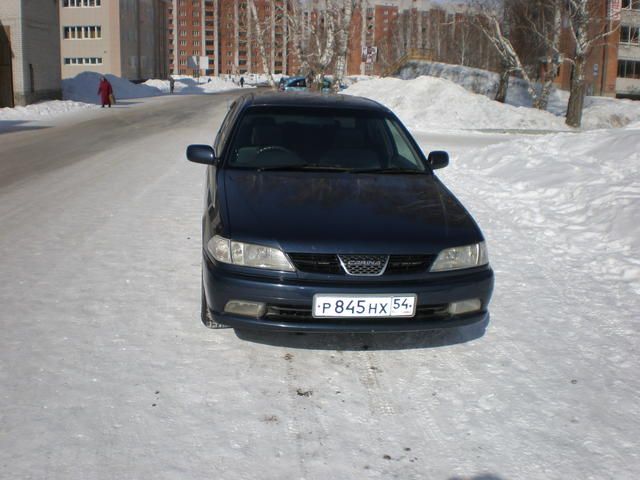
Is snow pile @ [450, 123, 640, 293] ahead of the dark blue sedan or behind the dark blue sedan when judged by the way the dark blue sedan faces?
behind

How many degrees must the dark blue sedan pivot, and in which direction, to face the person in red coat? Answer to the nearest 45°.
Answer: approximately 180°

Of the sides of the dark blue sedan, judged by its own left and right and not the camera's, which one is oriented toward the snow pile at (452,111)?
back

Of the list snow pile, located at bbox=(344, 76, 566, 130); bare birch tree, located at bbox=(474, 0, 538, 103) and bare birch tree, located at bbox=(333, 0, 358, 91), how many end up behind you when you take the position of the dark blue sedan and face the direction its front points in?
3

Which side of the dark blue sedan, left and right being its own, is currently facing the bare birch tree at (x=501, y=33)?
back

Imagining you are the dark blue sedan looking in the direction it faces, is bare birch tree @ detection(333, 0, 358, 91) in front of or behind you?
behind

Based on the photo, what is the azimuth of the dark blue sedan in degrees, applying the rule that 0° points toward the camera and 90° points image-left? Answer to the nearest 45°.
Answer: approximately 0°

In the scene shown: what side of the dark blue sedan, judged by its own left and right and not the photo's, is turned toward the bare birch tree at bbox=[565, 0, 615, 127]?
back
